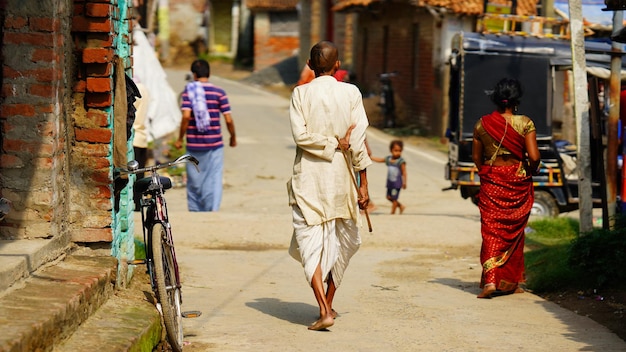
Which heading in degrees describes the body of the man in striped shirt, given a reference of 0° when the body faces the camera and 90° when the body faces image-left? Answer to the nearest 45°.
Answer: approximately 180°

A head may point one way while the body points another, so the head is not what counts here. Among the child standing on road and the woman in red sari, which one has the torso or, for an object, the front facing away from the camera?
the woman in red sari

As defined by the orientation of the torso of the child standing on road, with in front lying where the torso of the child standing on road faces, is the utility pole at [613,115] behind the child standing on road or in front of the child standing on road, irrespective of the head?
in front

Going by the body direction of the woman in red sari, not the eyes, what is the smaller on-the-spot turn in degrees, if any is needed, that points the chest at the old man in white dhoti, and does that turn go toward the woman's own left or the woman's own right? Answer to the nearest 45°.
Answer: approximately 135° to the woman's own left

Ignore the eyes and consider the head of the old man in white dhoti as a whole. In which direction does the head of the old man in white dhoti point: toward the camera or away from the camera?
away from the camera

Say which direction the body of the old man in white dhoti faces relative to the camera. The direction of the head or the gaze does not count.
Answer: away from the camera

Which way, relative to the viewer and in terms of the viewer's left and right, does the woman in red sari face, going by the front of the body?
facing away from the viewer

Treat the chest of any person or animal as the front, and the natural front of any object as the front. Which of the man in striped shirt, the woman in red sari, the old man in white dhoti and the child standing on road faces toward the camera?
the child standing on road

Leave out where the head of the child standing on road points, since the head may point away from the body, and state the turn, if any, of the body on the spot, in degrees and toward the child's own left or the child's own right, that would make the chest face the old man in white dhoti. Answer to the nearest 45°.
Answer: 0° — they already face them

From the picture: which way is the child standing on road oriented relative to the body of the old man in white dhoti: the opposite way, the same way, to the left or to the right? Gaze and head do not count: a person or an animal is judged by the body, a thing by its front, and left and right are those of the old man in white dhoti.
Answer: the opposite way

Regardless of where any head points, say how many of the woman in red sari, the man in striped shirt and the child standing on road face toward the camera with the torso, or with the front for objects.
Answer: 1

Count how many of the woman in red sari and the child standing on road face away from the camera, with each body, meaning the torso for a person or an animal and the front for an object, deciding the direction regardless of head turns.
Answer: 1

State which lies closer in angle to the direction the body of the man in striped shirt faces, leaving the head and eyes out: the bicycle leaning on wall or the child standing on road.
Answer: the child standing on road

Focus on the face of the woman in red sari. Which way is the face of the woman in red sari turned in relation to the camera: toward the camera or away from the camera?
away from the camera

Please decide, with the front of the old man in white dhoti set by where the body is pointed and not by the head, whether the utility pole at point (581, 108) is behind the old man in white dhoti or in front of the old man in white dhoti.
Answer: in front

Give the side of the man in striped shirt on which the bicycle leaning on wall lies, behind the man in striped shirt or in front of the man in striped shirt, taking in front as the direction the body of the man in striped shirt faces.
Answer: behind

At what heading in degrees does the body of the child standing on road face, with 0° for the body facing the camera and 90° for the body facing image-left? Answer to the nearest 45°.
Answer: approximately 0°
